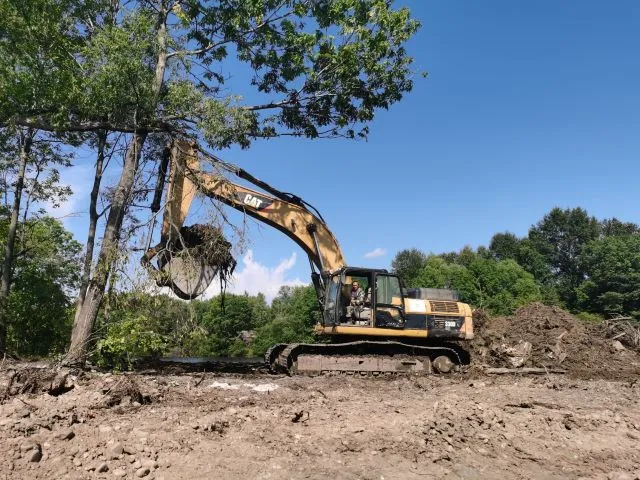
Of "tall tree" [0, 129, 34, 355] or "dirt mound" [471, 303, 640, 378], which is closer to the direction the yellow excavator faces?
the tall tree

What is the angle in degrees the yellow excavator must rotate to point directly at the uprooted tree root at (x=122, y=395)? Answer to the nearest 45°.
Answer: approximately 45° to its left

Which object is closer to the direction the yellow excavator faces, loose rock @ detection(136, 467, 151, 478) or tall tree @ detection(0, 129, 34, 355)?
the tall tree

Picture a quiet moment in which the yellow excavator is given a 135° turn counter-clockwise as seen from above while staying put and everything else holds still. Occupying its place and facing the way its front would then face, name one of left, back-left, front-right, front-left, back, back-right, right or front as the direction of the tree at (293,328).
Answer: back-left

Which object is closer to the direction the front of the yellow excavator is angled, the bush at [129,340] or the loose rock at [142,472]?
the bush

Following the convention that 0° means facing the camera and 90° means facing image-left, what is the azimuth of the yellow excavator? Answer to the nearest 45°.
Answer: approximately 90°

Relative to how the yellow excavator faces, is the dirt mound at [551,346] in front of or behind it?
behind

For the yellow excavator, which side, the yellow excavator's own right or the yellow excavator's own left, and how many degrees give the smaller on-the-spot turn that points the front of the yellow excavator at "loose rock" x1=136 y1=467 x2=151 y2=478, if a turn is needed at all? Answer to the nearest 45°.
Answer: approximately 90° to the yellow excavator's own left

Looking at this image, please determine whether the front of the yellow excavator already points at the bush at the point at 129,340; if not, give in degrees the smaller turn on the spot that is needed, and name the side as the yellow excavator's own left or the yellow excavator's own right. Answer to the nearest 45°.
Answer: approximately 45° to the yellow excavator's own left

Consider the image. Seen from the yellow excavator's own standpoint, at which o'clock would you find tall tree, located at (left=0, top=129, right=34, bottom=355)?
The tall tree is roughly at 1 o'clock from the yellow excavator.
